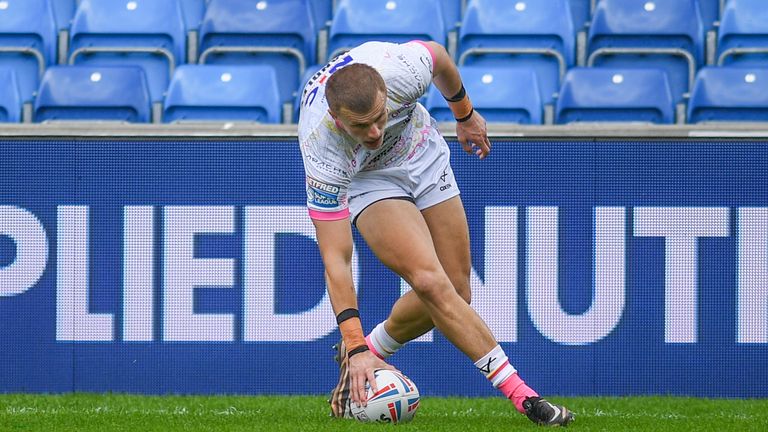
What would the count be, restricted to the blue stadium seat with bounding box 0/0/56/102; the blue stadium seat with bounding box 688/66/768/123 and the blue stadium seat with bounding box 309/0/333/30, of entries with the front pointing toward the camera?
3

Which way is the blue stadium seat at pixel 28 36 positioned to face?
toward the camera

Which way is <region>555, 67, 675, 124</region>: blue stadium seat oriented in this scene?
toward the camera

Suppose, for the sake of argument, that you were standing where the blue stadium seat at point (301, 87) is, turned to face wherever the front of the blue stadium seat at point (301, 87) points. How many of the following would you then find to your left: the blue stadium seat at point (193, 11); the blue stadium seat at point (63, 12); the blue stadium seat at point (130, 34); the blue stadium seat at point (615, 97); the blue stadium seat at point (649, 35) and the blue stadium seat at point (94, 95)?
2

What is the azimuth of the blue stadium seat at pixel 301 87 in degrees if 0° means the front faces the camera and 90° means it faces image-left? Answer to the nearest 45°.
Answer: approximately 0°

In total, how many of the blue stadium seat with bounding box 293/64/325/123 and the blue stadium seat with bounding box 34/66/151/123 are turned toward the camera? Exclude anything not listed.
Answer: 2

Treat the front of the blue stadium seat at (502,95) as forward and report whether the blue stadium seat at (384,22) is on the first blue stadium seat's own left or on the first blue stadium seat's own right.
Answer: on the first blue stadium seat's own right

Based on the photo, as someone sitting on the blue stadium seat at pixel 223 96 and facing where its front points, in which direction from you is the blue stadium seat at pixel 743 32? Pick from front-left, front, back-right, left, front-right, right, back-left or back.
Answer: left

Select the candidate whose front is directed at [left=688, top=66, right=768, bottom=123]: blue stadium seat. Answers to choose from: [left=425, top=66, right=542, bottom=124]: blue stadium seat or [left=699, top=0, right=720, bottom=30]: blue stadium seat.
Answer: [left=699, top=0, right=720, bottom=30]: blue stadium seat

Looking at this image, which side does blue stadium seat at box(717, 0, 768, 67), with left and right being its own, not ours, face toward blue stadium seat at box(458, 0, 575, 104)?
right

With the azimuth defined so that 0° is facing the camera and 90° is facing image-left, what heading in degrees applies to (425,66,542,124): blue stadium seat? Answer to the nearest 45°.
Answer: approximately 0°

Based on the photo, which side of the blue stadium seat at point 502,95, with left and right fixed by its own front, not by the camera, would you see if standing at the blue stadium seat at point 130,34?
right

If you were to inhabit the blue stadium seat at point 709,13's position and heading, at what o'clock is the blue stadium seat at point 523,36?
the blue stadium seat at point 523,36 is roughly at 2 o'clock from the blue stadium seat at point 709,13.

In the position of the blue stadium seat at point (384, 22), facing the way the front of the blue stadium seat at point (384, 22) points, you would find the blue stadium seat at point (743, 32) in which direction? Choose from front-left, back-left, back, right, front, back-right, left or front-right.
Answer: left
